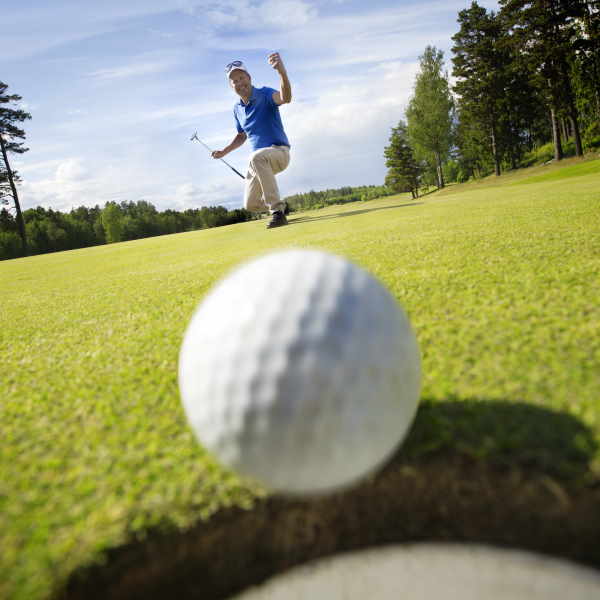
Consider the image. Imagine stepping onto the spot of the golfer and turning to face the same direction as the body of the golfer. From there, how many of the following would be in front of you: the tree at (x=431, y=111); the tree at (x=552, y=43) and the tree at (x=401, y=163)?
0

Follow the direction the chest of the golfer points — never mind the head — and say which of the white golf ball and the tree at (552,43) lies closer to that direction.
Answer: the white golf ball

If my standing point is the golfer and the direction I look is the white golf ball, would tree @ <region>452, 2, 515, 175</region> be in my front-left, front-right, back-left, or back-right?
back-left

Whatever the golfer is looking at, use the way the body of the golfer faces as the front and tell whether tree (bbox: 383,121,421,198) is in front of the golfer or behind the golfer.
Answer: behind

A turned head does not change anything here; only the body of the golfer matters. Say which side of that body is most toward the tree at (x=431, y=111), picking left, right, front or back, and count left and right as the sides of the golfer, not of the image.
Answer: back

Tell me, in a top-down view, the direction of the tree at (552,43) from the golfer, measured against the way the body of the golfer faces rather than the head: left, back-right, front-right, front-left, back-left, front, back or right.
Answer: back

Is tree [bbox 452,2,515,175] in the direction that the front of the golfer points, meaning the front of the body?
no

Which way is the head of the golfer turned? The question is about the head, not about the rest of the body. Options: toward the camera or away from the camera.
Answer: toward the camera

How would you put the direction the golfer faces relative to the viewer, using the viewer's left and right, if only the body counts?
facing the viewer and to the left of the viewer

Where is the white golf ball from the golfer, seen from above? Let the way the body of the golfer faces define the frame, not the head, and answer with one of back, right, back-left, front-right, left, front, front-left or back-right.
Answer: front-left

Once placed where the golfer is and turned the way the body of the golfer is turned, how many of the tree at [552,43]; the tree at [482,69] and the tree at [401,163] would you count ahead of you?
0
